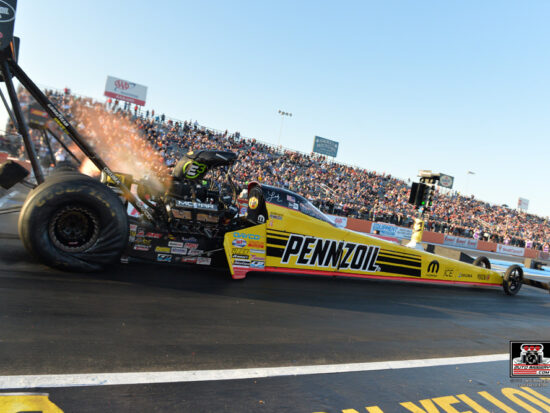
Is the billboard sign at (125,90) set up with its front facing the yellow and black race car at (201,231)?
yes

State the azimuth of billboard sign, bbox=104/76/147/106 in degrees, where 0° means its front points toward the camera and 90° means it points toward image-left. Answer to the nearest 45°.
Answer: approximately 0°

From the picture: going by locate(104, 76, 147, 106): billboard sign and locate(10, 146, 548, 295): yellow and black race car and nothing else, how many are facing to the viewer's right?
1

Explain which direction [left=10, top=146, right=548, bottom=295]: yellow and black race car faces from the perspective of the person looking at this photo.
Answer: facing to the right of the viewer

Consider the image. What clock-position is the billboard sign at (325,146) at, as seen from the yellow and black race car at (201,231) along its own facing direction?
The billboard sign is roughly at 9 o'clock from the yellow and black race car.

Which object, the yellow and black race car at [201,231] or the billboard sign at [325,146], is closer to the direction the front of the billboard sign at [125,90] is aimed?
the yellow and black race car

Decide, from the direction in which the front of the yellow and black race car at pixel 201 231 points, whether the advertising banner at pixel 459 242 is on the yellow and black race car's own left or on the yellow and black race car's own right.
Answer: on the yellow and black race car's own left

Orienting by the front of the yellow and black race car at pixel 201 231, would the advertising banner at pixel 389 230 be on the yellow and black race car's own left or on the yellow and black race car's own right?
on the yellow and black race car's own left

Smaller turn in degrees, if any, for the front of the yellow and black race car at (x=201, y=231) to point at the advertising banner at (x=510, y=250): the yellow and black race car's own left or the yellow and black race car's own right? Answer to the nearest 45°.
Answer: approximately 45° to the yellow and black race car's own left

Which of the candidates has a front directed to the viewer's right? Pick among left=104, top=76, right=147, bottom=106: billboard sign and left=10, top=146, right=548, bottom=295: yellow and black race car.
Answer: the yellow and black race car
